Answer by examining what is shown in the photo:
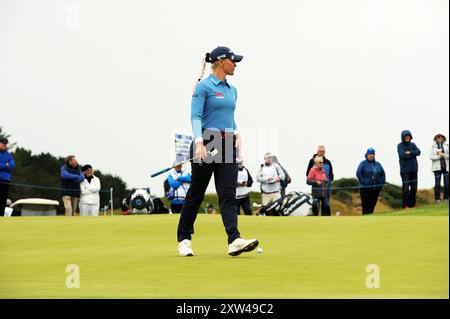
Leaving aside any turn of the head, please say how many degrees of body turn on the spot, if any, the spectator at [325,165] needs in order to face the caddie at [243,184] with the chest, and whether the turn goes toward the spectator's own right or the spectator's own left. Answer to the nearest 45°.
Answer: approximately 45° to the spectator's own right

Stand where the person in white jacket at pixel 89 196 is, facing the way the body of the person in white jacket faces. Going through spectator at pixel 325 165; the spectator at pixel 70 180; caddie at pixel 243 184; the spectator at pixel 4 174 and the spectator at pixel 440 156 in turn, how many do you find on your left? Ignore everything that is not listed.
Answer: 3

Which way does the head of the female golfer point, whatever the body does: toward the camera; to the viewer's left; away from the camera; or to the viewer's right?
to the viewer's right

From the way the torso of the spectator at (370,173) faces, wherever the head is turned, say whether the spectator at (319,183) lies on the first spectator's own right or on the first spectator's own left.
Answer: on the first spectator's own right

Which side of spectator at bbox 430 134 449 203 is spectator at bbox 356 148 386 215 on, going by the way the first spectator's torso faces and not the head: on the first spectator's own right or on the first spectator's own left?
on the first spectator's own right

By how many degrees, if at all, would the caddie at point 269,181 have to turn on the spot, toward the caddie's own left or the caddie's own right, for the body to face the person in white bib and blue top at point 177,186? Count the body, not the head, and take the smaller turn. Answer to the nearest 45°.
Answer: approximately 45° to the caddie's own right

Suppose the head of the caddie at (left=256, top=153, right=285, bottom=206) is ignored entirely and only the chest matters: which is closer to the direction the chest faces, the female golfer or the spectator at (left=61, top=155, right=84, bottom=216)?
the female golfer

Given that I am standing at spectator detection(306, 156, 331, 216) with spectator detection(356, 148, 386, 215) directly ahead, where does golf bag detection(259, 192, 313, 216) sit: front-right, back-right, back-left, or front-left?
back-right
